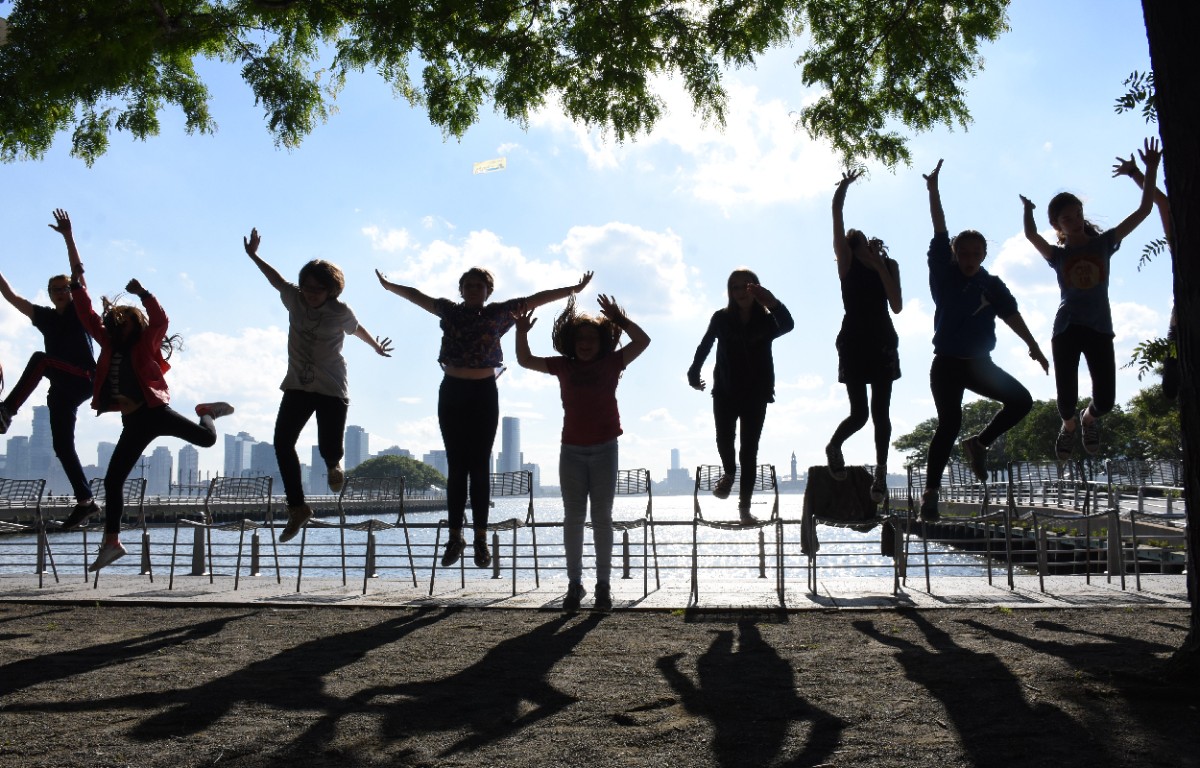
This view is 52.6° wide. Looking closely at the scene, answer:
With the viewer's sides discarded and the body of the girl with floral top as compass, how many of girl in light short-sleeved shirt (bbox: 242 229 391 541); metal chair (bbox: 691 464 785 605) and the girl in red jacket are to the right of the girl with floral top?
2

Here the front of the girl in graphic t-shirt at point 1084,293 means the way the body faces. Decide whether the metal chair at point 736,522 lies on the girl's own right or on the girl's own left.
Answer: on the girl's own right

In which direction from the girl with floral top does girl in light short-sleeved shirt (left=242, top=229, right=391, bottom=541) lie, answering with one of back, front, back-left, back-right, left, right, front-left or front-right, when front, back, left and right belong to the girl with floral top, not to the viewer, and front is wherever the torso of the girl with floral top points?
right

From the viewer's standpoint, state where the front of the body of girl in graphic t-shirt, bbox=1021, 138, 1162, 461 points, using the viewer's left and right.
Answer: facing the viewer

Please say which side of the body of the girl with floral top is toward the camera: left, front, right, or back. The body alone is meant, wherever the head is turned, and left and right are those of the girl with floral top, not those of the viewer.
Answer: front

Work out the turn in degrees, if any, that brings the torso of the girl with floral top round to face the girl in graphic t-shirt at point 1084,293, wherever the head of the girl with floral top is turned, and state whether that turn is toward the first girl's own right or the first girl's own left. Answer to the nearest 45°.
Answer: approximately 90° to the first girl's own left
